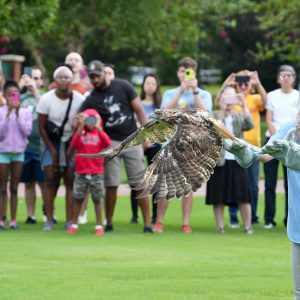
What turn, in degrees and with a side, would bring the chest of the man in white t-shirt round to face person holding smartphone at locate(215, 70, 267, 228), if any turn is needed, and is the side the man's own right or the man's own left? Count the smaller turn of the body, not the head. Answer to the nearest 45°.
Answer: approximately 90° to the man's own right

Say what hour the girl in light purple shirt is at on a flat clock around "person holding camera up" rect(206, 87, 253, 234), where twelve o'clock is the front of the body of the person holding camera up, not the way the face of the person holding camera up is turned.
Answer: The girl in light purple shirt is roughly at 3 o'clock from the person holding camera up.

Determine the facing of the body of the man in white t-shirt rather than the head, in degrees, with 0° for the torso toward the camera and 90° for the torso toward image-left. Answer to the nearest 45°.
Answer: approximately 0°

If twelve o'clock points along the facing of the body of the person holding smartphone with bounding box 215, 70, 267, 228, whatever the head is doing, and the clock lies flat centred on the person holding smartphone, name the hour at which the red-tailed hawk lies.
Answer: The red-tailed hawk is roughly at 12 o'clock from the person holding smartphone.

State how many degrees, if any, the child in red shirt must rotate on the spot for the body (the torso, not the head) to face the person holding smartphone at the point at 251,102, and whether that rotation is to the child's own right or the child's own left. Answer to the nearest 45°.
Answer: approximately 90° to the child's own left

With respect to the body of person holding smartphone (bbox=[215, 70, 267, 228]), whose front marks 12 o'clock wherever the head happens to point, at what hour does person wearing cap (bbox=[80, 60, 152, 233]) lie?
The person wearing cap is roughly at 2 o'clock from the person holding smartphone.

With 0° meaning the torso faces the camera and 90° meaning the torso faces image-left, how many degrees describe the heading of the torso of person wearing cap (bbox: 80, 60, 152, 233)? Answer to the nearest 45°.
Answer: approximately 0°

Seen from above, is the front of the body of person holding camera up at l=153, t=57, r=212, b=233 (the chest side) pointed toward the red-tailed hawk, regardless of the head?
yes

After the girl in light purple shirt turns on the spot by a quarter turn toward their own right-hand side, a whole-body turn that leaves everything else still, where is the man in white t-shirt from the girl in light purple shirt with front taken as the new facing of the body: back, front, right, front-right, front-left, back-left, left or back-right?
back
